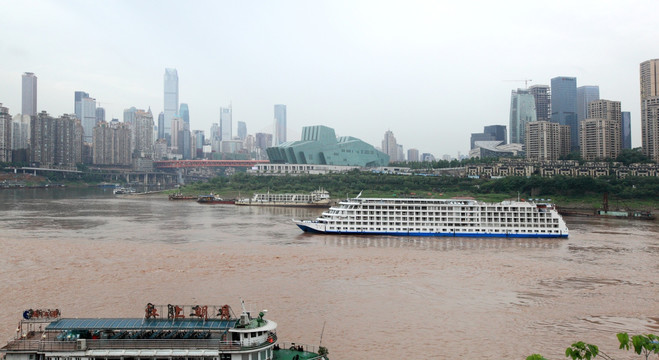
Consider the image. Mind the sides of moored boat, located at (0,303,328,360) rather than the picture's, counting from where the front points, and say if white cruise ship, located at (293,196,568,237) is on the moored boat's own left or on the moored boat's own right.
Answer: on the moored boat's own left

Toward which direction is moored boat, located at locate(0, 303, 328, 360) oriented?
to the viewer's right

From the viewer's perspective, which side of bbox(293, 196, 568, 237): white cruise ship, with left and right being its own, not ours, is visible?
left

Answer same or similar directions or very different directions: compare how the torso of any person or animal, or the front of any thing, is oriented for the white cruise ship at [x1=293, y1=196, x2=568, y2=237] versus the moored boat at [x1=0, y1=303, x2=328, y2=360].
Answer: very different directions

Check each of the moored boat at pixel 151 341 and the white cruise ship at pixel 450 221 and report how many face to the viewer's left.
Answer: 1

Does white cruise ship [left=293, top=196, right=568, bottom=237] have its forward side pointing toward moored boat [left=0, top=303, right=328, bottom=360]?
no
